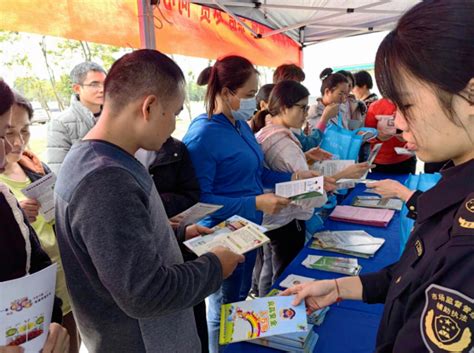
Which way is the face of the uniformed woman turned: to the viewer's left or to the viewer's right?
to the viewer's left

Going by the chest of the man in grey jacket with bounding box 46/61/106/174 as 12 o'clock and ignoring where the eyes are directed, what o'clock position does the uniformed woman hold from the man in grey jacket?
The uniformed woman is roughly at 1 o'clock from the man in grey jacket.

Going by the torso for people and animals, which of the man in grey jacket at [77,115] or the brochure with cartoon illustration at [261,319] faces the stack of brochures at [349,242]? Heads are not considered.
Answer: the man in grey jacket

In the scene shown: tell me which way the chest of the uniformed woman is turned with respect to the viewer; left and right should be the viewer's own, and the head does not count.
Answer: facing to the left of the viewer

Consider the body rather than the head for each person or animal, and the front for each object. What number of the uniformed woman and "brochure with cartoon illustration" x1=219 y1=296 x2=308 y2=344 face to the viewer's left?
1

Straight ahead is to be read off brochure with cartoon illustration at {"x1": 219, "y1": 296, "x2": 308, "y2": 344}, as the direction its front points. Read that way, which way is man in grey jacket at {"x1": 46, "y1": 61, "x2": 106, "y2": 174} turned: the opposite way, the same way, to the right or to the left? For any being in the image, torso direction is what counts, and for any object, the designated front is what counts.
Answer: to the left

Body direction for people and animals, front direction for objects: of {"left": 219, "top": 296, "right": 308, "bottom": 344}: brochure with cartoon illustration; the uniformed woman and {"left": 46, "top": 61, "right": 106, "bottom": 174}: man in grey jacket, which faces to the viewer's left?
the uniformed woman
